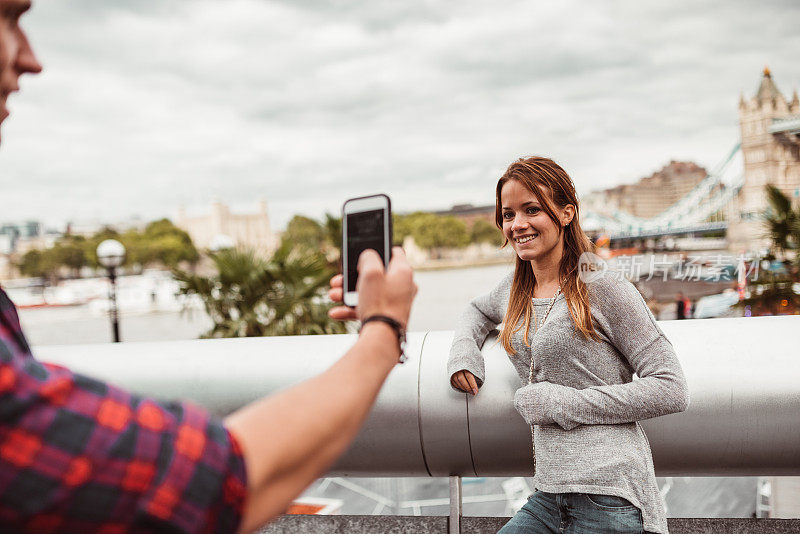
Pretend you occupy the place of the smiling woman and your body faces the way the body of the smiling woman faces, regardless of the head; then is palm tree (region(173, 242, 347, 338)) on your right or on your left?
on your right

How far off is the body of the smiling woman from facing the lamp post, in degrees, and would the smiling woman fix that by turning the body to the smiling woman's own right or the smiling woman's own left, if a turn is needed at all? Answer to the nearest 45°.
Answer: approximately 90° to the smiling woman's own right

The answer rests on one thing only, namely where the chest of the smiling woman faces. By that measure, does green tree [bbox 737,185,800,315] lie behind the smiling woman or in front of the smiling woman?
behind

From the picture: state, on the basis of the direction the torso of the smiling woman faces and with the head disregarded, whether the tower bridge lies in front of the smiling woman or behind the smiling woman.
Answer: behind

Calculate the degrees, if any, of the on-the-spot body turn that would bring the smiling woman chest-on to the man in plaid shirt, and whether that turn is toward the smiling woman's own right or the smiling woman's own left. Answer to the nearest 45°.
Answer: approximately 45° to the smiling woman's own left

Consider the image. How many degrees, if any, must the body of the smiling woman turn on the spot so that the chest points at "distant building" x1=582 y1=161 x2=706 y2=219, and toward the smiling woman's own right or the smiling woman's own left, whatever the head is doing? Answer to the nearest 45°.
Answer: approximately 135° to the smiling woman's own right

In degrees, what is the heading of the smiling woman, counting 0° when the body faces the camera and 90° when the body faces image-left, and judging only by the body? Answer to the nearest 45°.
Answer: approximately 45°

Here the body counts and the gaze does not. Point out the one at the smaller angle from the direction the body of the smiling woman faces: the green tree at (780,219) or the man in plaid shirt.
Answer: the man in plaid shirt

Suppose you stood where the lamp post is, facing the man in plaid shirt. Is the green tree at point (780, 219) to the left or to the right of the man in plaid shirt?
left
